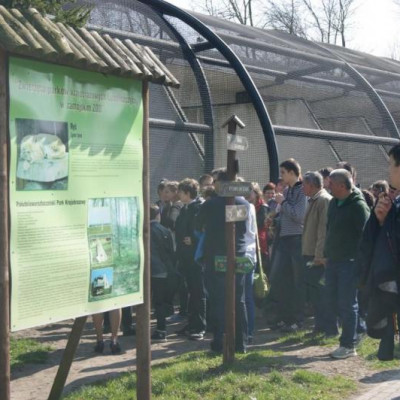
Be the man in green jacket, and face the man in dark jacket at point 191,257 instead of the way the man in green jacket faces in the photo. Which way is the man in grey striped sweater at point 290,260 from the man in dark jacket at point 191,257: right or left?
right

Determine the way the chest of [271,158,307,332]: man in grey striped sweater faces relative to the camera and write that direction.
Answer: to the viewer's left

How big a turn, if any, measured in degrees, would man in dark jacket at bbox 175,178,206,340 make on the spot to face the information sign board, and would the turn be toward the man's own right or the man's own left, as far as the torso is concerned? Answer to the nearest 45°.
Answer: approximately 90° to the man's own left

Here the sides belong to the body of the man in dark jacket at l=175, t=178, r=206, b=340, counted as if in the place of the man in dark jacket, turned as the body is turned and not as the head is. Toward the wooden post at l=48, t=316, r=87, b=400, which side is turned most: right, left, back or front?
left

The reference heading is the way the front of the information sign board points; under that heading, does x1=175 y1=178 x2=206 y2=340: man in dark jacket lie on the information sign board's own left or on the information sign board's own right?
on the information sign board's own left

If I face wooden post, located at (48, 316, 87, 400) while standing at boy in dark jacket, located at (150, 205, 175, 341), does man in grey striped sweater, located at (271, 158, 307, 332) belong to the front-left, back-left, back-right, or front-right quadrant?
back-left

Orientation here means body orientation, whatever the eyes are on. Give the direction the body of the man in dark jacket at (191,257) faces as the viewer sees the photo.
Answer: to the viewer's left

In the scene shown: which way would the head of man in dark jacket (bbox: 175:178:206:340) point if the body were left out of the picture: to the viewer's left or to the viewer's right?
to the viewer's left
